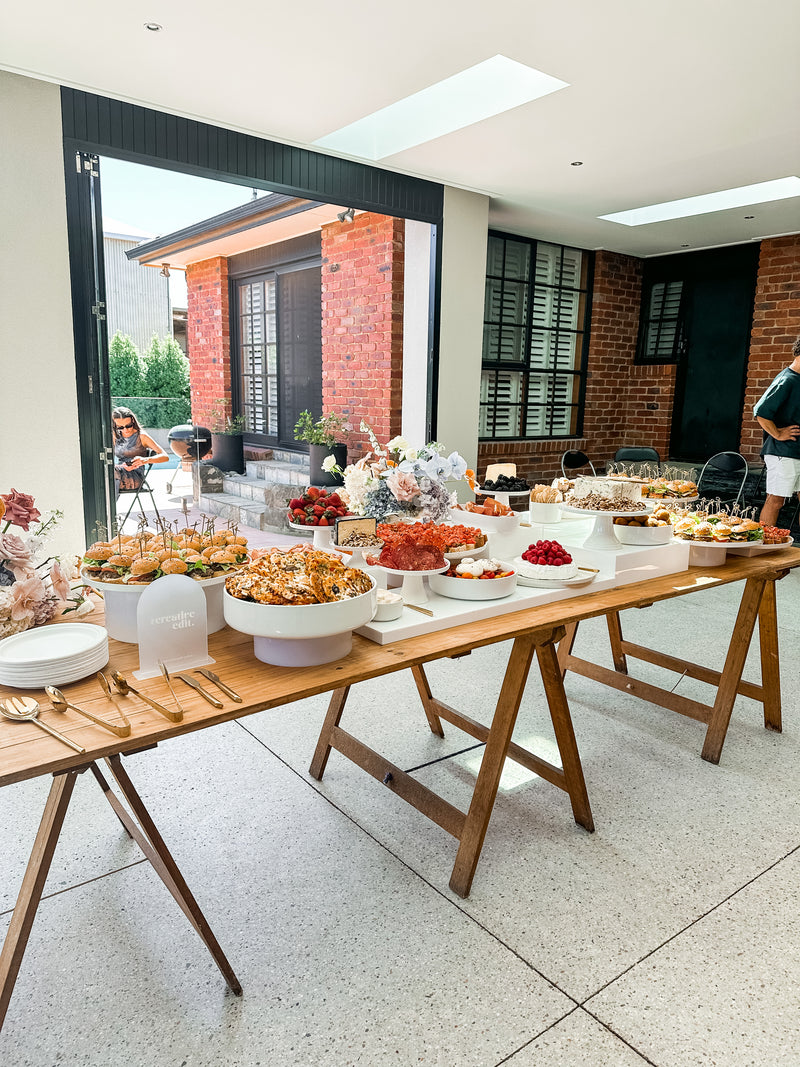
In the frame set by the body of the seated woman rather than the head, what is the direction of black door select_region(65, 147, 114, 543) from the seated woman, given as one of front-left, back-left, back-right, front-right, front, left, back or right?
front

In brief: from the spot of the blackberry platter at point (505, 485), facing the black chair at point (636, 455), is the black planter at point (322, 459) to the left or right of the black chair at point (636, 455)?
left

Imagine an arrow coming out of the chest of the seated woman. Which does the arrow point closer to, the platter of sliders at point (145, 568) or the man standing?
the platter of sliders

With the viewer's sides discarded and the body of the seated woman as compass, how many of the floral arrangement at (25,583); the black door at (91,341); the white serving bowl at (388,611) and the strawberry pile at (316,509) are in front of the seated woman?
4

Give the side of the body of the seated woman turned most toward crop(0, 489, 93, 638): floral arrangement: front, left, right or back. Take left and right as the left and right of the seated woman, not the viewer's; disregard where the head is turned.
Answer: front

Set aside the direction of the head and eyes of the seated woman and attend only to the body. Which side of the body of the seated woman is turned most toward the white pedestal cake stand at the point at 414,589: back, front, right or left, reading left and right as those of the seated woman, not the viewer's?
front

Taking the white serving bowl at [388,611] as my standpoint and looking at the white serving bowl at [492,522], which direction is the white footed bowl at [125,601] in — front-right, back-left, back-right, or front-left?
back-left

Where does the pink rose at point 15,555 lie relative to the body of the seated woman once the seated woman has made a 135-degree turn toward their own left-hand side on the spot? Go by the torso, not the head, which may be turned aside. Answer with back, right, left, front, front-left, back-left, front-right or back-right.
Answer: back-right

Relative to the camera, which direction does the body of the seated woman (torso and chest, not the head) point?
toward the camera
